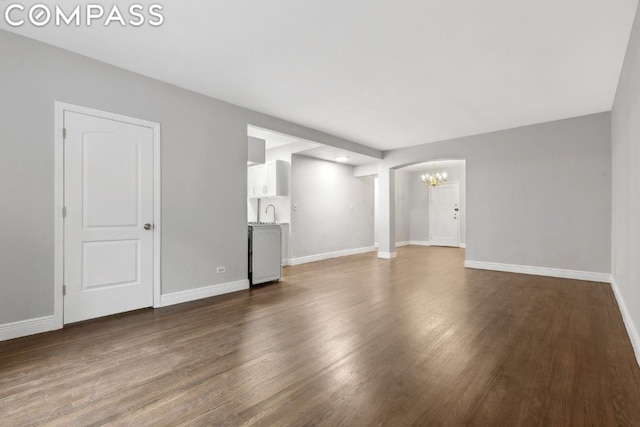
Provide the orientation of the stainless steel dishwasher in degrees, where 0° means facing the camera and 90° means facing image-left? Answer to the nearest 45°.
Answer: approximately 315°

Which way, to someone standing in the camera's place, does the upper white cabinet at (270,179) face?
facing the viewer and to the left of the viewer

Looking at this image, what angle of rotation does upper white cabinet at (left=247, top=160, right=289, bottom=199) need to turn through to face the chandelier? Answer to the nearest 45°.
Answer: approximately 135° to its left

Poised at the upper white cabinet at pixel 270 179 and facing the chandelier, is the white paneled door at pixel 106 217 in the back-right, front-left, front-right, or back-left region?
back-right

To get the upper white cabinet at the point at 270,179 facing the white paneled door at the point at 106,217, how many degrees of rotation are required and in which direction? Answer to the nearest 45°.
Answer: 0° — it already faces it

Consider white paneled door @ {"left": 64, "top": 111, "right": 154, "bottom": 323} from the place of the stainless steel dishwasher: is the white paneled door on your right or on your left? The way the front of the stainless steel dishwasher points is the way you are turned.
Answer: on your right
